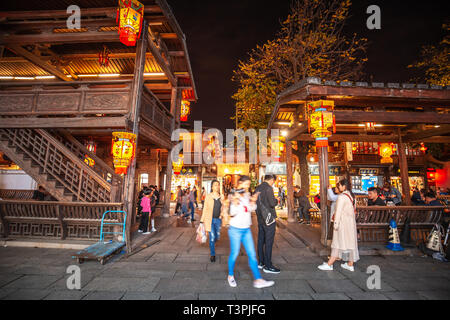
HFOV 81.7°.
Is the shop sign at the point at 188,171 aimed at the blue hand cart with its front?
yes

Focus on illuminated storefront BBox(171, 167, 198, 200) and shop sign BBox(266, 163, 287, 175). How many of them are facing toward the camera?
2

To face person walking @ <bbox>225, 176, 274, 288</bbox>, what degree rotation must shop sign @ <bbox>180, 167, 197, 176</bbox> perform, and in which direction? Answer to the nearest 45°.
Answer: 0° — it already faces them

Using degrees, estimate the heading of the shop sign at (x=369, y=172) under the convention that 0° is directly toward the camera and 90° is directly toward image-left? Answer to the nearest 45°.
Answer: approximately 0°

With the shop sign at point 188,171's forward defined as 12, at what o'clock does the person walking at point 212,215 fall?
The person walking is roughly at 12 o'clock from the shop sign.

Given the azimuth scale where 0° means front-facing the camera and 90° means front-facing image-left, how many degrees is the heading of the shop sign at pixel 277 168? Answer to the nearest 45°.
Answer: approximately 0°

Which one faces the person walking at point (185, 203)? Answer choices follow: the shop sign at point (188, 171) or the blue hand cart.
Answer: the shop sign

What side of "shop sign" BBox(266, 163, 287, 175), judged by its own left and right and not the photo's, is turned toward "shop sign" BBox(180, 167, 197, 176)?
right

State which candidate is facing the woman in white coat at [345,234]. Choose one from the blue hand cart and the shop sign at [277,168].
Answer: the shop sign
